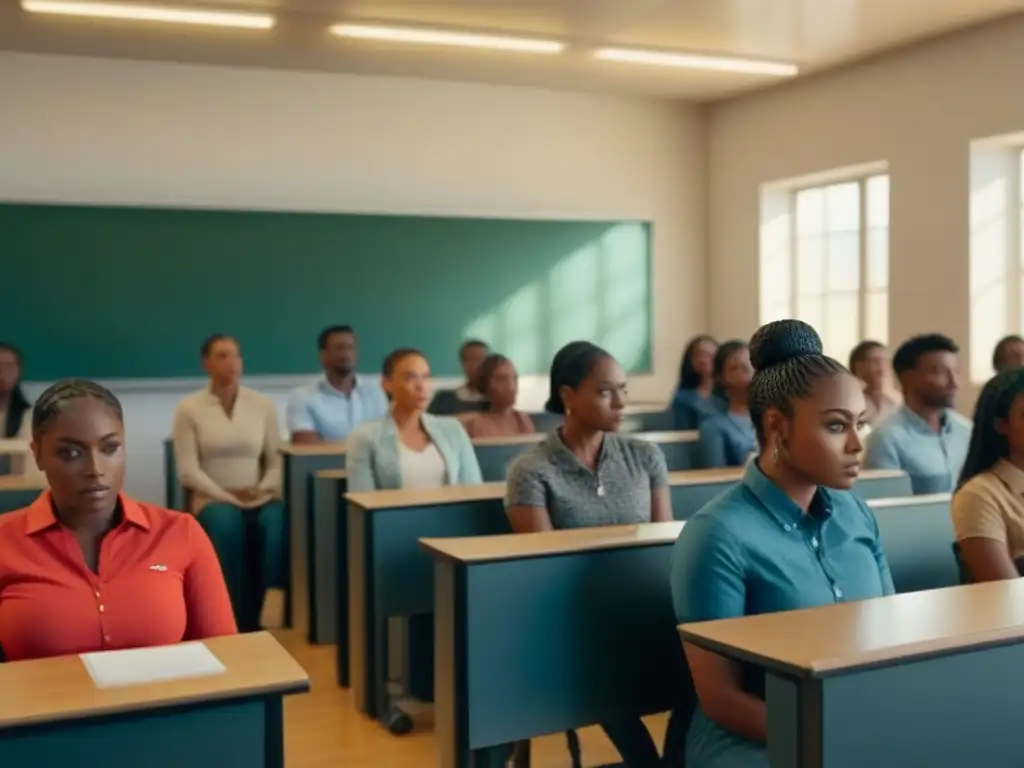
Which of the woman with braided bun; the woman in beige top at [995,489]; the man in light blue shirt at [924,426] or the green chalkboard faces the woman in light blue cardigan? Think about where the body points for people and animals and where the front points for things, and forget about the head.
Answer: the green chalkboard

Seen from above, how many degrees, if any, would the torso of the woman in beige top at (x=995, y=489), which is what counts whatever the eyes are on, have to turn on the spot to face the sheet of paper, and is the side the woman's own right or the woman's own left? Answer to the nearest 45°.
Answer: approximately 90° to the woman's own right

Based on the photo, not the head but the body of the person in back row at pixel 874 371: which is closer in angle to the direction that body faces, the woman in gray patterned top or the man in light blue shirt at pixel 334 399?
the woman in gray patterned top

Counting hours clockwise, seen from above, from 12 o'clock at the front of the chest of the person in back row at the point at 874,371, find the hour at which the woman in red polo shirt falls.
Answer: The woman in red polo shirt is roughly at 2 o'clock from the person in back row.

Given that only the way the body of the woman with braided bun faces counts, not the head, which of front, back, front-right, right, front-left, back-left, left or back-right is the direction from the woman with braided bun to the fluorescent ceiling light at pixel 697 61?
back-left

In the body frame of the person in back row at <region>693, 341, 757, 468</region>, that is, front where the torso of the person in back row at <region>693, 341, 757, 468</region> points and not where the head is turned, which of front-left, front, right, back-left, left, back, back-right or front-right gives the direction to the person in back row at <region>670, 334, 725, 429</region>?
back-left

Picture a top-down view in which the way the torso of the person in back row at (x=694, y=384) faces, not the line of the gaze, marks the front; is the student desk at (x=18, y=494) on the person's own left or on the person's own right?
on the person's own right
